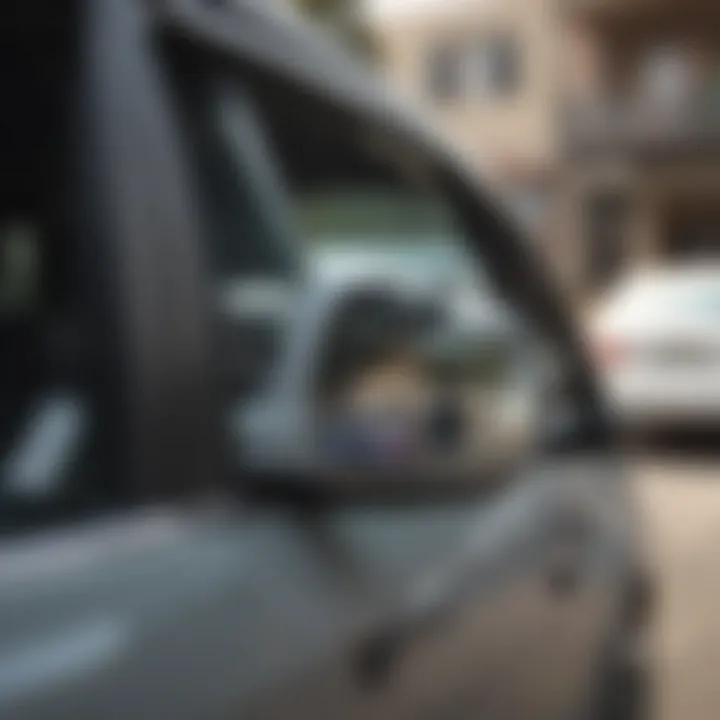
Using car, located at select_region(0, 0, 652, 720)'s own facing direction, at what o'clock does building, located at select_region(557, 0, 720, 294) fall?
The building is roughly at 11 o'clock from the car.

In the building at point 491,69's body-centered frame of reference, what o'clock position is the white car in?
The white car is roughly at 12 o'clock from the building.

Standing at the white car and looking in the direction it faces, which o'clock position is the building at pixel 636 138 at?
The building is roughly at 12 o'clock from the white car.

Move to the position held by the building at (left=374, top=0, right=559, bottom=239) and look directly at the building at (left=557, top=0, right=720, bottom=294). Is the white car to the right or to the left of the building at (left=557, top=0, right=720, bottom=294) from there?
right

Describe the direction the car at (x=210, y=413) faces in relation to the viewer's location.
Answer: facing away from the viewer and to the right of the viewer

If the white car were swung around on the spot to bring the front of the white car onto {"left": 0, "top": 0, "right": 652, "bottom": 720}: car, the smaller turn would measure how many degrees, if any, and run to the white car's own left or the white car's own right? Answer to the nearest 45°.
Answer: approximately 180°

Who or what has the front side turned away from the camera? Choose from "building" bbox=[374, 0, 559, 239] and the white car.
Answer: the white car

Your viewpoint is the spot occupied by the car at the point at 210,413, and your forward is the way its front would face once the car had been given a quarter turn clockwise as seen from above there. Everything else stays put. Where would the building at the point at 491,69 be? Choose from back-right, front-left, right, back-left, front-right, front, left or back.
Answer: back-left

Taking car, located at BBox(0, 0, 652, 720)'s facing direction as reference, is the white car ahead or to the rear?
ahead

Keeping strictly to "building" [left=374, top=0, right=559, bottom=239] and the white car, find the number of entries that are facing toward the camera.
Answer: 1

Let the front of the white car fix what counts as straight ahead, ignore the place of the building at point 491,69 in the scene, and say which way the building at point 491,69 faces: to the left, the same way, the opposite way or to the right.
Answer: the opposite way

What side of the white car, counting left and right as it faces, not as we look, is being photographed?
back
